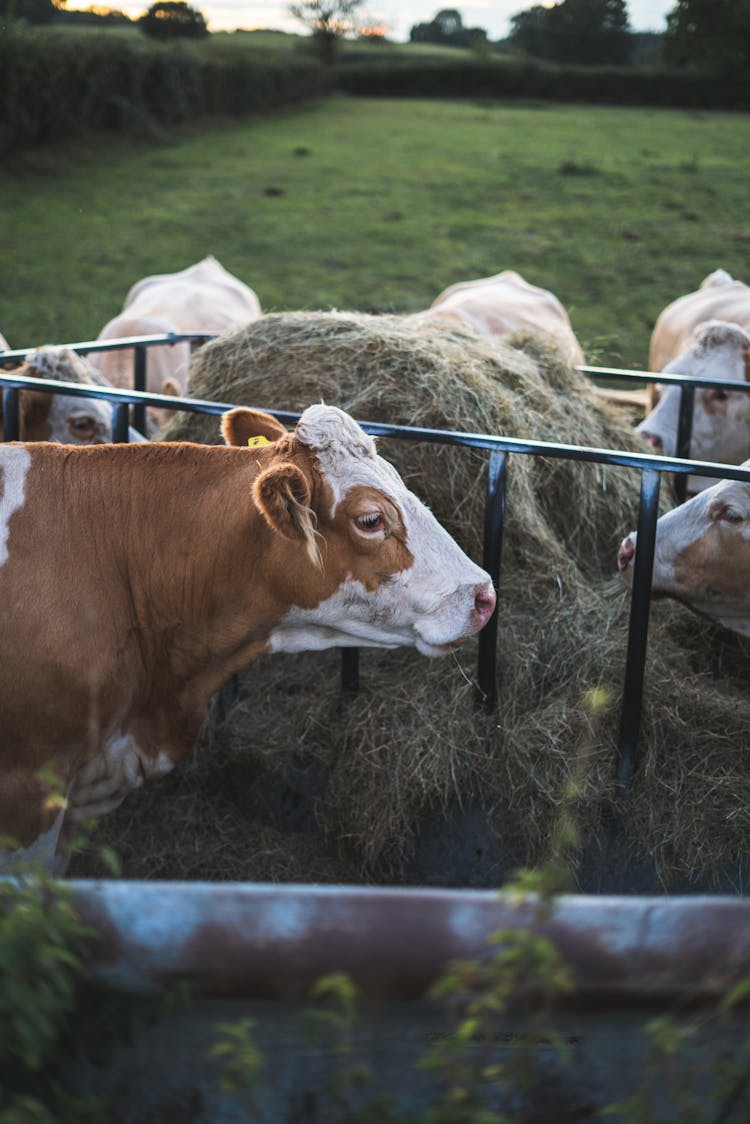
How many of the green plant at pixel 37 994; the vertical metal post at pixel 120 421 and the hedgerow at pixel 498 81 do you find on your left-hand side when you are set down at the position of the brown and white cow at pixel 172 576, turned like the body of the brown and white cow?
2

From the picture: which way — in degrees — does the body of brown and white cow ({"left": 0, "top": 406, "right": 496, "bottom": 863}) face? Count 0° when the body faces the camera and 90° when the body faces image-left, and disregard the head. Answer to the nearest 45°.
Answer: approximately 270°

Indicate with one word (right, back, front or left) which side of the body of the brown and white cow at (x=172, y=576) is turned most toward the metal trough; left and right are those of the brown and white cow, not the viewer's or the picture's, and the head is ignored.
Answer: right

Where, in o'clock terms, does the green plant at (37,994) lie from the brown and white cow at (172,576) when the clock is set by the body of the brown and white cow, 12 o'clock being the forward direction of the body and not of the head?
The green plant is roughly at 3 o'clock from the brown and white cow.

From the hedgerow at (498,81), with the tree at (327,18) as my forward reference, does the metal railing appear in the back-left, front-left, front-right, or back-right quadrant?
back-left
